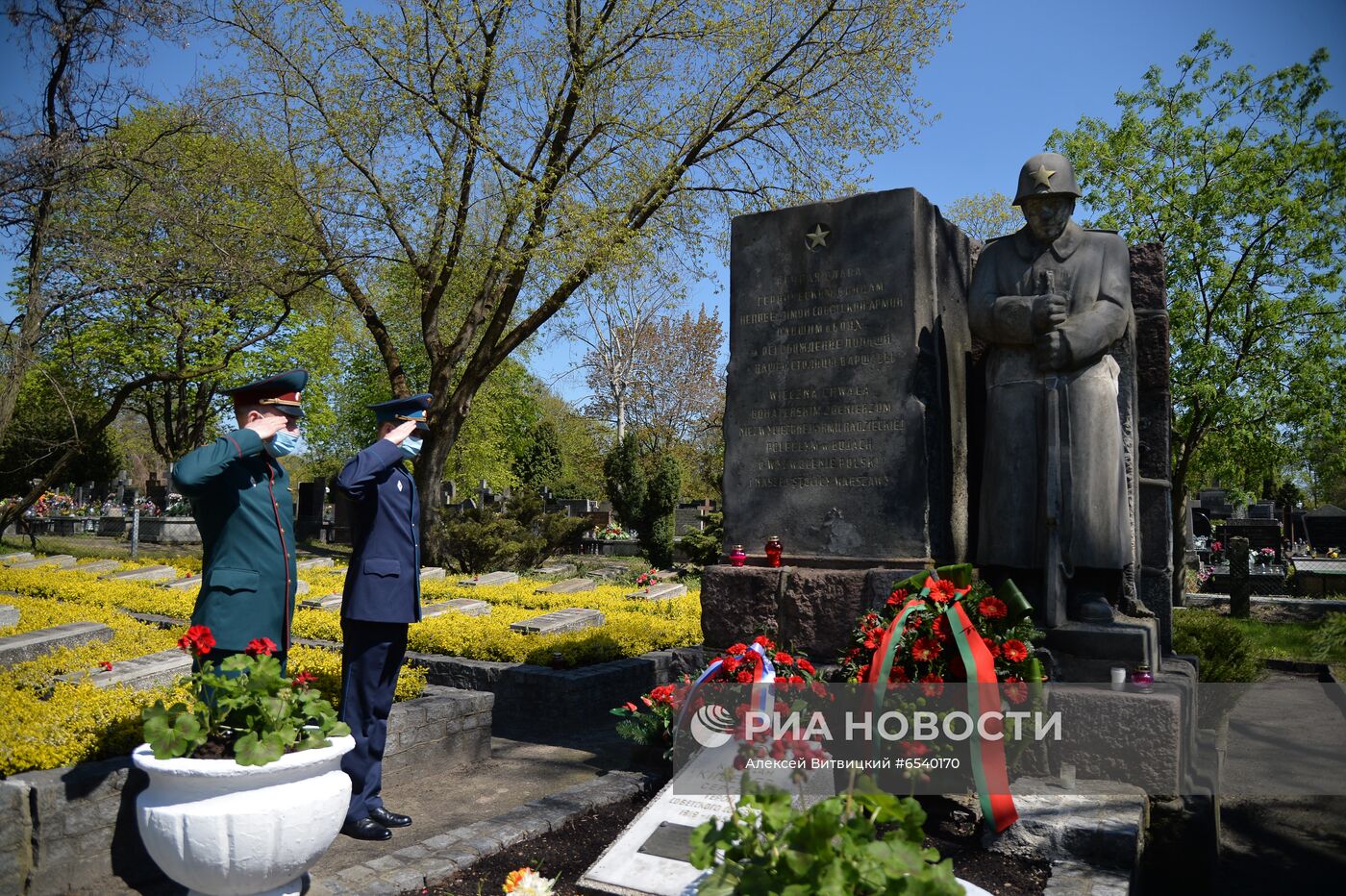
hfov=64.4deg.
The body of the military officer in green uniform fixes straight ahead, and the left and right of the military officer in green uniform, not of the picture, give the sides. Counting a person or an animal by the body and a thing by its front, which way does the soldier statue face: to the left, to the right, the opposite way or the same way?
to the right

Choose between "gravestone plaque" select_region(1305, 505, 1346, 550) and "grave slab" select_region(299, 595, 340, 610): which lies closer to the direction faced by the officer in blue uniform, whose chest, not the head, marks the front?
the gravestone plaque

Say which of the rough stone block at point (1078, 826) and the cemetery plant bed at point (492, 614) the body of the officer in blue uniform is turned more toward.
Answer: the rough stone block

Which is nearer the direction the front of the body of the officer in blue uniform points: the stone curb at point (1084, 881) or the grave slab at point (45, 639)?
the stone curb

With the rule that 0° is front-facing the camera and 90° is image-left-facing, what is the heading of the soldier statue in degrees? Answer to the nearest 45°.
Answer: approximately 0°

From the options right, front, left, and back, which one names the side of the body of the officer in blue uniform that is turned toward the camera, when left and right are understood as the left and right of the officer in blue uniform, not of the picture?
right

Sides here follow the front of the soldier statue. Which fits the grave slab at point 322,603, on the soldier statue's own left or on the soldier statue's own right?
on the soldier statue's own right

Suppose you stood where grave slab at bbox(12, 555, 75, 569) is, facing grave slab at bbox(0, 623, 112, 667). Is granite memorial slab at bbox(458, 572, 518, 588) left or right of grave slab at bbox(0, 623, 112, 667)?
left

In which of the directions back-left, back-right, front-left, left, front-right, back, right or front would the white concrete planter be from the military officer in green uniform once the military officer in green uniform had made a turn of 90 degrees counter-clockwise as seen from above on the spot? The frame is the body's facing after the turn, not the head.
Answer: back-right

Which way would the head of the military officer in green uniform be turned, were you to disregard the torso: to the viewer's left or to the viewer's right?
to the viewer's right

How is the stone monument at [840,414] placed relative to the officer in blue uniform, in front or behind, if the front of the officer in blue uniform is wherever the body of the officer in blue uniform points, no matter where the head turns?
in front
